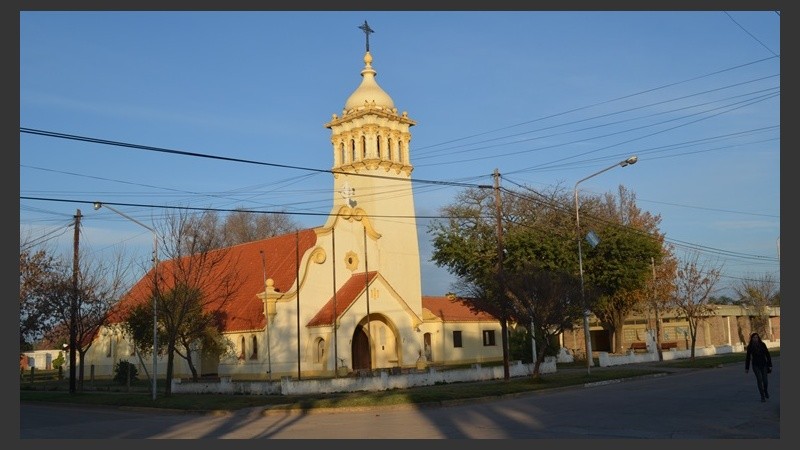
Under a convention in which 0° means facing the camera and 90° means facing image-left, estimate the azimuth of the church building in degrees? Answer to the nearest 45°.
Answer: approximately 315°

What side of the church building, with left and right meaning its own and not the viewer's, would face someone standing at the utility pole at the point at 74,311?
right

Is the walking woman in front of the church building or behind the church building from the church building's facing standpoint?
in front

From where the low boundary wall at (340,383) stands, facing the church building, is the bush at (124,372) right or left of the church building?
left

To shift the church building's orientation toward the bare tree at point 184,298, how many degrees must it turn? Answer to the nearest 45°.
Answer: approximately 90° to its right

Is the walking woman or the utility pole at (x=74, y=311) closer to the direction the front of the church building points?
the walking woman

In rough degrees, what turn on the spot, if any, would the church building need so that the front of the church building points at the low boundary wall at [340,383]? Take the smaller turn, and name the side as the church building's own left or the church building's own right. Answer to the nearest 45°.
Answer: approximately 45° to the church building's own right

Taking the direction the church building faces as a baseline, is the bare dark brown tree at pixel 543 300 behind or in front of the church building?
in front
